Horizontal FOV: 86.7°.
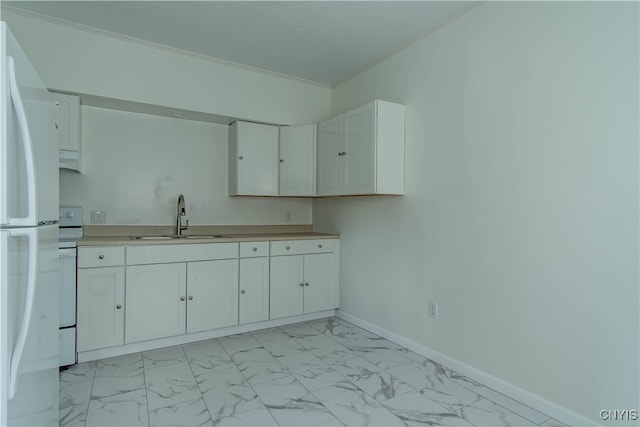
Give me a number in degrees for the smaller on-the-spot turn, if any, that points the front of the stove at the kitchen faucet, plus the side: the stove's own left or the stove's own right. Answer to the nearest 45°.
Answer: approximately 135° to the stove's own left

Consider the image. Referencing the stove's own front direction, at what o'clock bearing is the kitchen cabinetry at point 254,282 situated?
The kitchen cabinetry is roughly at 9 o'clock from the stove.

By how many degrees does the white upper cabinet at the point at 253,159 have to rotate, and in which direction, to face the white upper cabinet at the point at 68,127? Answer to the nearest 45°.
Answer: approximately 45° to its right

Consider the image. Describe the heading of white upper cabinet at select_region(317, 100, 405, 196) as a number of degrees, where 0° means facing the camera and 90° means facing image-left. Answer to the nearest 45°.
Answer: approximately 45°

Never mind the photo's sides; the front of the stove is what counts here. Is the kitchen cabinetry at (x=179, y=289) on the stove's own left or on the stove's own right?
on the stove's own left

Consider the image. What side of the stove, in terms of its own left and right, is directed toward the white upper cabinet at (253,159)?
left

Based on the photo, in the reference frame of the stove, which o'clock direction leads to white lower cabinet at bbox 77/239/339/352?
The white lower cabinet is roughly at 9 o'clock from the stove.

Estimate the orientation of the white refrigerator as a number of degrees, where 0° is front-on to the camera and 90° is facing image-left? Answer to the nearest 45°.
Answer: approximately 270°

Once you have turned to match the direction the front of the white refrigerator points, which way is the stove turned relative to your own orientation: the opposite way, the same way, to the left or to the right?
to the right
